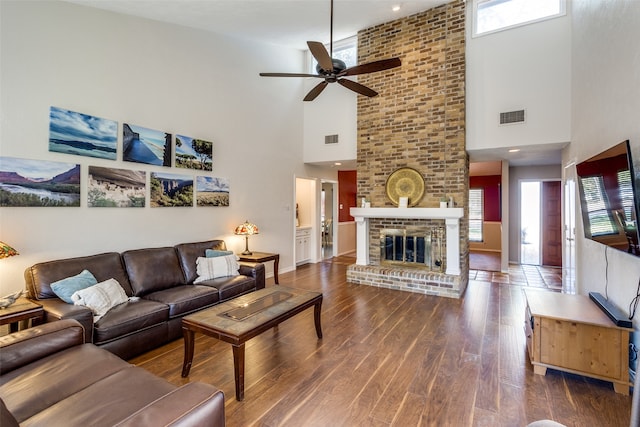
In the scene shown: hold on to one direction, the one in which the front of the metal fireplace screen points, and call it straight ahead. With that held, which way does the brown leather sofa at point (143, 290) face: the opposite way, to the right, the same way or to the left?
to the left

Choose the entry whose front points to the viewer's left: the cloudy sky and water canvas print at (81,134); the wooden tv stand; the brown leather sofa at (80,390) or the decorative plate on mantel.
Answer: the wooden tv stand

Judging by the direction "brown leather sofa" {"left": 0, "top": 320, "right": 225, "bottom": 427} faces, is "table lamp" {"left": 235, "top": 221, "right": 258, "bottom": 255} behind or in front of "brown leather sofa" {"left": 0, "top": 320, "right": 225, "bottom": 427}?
in front

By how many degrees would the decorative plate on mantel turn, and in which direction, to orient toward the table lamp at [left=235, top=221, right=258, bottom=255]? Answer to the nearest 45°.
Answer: approximately 45° to its right

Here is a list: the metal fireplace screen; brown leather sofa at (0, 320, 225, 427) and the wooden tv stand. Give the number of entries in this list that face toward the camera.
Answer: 1

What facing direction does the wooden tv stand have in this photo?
to the viewer's left

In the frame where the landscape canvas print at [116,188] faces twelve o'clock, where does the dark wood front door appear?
The dark wood front door is roughly at 11 o'clock from the landscape canvas print.

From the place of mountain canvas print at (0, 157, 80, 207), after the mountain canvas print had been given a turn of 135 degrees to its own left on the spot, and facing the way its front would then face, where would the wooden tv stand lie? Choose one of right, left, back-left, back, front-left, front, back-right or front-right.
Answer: back-right

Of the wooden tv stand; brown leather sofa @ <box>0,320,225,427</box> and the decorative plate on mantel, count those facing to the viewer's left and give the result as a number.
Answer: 1

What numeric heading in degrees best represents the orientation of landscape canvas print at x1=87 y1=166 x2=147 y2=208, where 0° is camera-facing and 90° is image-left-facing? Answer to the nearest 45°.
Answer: approximately 315°

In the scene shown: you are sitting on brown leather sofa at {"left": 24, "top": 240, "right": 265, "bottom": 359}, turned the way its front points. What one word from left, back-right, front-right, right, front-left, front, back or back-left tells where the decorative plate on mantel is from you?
front-left

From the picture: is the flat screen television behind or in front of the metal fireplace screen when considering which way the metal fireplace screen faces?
in front

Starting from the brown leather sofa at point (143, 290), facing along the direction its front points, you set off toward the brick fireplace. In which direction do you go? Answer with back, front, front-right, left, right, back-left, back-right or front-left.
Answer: front-left
